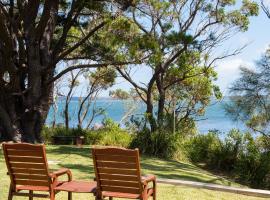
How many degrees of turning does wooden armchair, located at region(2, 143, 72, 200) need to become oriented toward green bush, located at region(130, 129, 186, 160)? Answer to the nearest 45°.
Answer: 0° — it already faces it

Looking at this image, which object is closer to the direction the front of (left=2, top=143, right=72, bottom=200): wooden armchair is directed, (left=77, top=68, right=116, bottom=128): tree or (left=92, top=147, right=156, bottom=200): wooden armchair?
the tree

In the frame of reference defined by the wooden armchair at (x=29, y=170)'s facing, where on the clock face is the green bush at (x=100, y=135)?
The green bush is roughly at 11 o'clock from the wooden armchair.

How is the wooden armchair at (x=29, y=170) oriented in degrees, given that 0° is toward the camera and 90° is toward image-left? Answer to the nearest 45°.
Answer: approximately 225°

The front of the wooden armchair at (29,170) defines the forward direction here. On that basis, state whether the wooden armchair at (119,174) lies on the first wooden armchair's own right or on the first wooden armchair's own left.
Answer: on the first wooden armchair's own right

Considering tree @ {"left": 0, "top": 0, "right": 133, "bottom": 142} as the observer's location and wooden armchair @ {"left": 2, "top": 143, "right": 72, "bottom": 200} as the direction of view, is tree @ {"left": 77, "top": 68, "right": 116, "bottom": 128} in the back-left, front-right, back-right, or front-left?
back-left

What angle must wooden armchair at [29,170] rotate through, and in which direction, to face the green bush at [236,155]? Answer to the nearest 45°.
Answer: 0° — it already faces it
